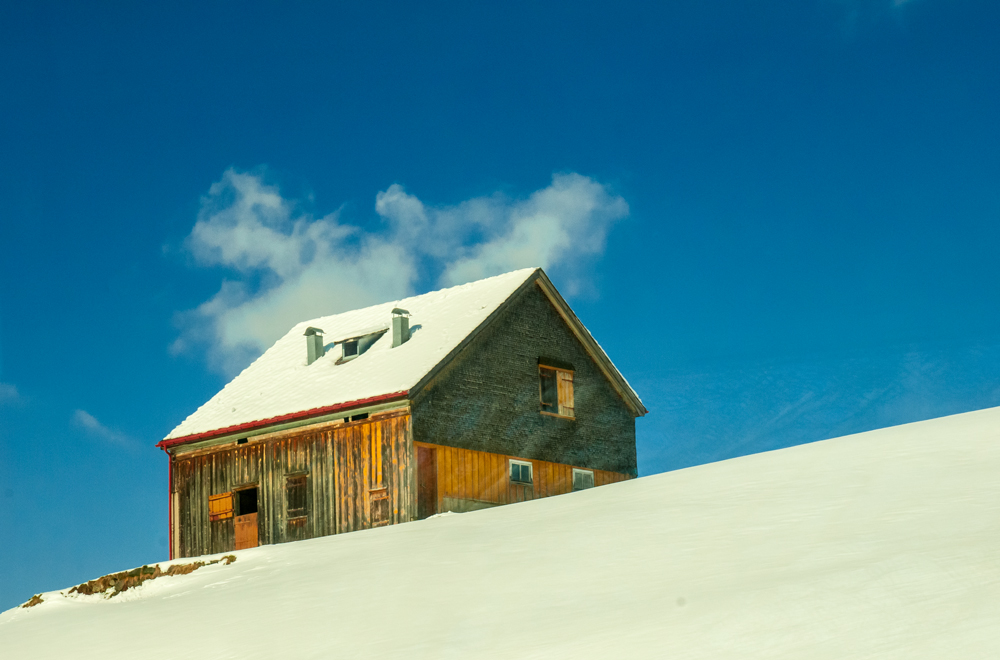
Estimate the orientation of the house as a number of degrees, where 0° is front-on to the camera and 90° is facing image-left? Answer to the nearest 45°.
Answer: approximately 45°
